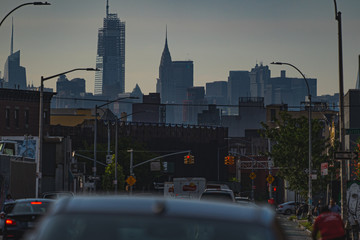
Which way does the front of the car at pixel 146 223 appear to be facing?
away from the camera

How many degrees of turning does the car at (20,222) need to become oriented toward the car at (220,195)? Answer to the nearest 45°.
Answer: approximately 45° to its right

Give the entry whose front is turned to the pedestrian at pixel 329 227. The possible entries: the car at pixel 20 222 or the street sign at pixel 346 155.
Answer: the street sign

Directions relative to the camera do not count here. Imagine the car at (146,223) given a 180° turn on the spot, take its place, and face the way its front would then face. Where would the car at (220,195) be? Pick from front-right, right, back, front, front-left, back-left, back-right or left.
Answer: back

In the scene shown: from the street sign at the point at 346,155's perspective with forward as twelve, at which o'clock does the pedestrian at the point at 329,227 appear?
The pedestrian is roughly at 12 o'clock from the street sign.

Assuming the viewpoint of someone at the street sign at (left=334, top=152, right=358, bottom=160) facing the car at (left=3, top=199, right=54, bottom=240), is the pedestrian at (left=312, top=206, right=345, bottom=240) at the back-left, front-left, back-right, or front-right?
front-left

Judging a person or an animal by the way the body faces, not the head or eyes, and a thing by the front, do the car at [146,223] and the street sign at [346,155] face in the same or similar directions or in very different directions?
very different directions

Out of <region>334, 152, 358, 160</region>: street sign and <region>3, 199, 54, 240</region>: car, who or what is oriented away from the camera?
the car

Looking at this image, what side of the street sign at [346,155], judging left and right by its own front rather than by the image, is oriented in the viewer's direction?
front

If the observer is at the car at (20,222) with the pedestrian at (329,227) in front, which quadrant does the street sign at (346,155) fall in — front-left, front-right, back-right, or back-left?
front-left

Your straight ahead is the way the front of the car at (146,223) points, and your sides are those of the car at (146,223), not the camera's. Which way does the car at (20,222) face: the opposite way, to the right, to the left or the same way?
the same way

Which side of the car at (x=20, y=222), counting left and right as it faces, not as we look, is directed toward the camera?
back

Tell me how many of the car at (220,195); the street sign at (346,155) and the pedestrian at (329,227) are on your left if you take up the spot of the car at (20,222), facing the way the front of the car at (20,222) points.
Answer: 0

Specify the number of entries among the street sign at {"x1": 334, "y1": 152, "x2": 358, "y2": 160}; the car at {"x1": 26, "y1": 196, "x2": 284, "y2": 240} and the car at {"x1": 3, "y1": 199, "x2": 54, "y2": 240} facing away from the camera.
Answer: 2

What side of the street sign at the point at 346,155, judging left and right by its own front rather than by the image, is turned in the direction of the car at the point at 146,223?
front
